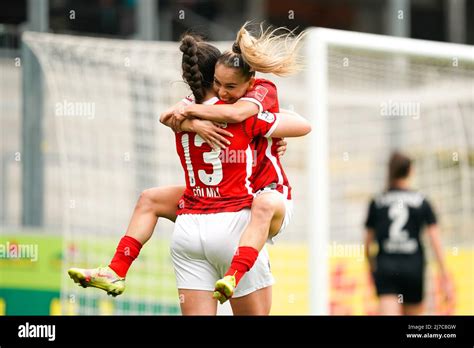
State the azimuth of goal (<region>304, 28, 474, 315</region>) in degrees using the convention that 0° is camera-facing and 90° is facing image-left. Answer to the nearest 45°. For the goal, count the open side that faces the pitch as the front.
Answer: approximately 315°

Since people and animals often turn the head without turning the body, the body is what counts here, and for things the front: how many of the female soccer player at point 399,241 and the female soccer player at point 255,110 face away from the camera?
1

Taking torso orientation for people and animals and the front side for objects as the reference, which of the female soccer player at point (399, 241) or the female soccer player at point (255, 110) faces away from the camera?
the female soccer player at point (399, 241)

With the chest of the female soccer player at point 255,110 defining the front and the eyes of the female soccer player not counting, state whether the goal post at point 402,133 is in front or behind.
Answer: behind

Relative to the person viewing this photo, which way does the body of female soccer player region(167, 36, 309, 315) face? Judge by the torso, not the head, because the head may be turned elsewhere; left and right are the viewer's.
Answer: facing away from the viewer and to the right of the viewer

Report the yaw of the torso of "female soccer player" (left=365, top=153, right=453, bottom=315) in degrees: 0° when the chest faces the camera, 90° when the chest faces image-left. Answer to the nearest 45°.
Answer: approximately 180°

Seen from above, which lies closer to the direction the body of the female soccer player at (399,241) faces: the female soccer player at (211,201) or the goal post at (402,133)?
the goal post

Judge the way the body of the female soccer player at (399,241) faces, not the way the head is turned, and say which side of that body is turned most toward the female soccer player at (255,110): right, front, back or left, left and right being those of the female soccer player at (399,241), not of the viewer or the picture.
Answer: back
